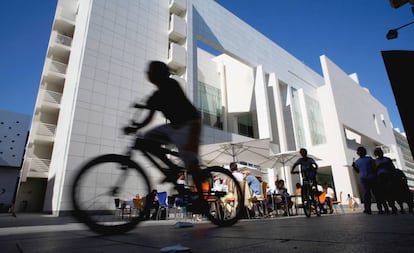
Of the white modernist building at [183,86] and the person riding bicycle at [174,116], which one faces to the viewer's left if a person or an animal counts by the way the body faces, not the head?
the person riding bicycle

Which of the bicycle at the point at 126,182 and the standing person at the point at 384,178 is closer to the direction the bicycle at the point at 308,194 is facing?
the bicycle

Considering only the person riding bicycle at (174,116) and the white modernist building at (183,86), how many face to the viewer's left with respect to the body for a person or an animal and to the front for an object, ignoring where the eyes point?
1

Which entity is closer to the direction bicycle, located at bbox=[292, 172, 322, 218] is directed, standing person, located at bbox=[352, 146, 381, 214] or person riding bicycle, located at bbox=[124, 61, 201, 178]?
the person riding bicycle

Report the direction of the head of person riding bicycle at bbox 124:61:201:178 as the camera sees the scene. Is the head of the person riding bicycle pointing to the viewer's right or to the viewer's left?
to the viewer's left

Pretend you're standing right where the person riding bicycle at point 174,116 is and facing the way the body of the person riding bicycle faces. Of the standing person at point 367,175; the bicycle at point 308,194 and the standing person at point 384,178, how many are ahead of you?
0

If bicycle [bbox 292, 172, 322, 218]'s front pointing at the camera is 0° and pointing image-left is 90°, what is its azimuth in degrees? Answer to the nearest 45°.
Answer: approximately 45°

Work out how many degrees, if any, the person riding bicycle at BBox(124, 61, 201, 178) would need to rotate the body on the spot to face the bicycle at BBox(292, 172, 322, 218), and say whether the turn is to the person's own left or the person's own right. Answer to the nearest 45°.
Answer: approximately 135° to the person's own right

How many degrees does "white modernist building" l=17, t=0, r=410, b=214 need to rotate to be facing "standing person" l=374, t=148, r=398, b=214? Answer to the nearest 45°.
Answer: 0° — it already faces them

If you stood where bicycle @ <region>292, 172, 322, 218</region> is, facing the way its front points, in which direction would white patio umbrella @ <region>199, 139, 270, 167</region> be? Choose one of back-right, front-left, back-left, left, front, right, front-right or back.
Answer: right

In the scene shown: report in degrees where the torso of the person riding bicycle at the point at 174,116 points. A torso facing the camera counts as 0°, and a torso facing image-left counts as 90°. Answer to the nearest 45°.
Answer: approximately 90°

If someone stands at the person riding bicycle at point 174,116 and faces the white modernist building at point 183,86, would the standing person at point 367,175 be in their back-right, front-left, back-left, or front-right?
front-right

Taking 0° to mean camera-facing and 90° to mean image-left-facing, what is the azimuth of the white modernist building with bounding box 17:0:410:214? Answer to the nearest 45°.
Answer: approximately 315°

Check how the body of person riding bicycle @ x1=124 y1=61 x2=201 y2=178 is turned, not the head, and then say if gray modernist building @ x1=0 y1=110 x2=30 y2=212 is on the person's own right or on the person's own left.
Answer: on the person's own right

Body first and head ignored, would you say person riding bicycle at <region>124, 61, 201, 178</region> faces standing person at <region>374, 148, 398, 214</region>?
no
